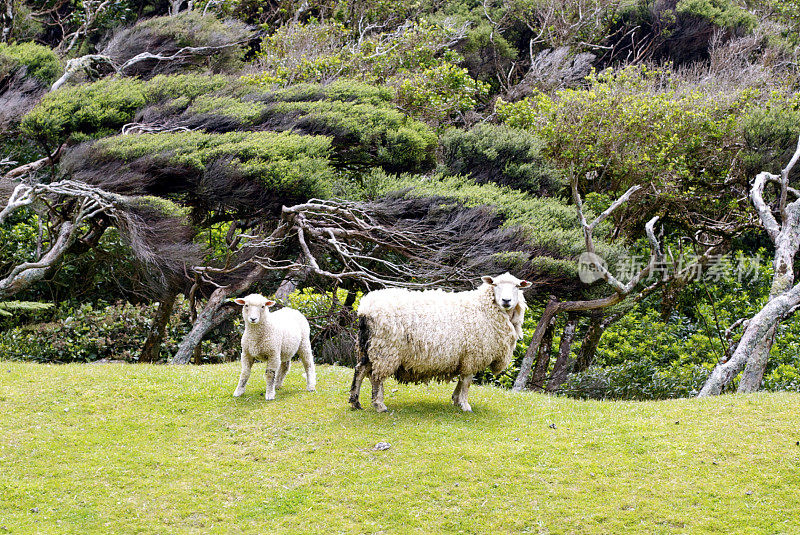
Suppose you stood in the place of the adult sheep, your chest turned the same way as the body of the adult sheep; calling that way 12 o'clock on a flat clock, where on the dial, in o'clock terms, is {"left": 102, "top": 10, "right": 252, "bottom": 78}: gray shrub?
The gray shrub is roughly at 8 o'clock from the adult sheep.

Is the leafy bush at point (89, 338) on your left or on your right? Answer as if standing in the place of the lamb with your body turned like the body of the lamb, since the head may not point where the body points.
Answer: on your right

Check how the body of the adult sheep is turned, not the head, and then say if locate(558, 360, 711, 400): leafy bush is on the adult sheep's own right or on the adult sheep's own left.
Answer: on the adult sheep's own left

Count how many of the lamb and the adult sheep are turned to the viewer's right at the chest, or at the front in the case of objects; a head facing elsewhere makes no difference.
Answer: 1

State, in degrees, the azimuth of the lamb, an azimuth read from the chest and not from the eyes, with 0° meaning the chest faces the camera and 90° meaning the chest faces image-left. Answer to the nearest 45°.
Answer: approximately 45°

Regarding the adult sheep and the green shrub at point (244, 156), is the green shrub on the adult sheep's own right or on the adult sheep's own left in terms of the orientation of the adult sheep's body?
on the adult sheep's own left

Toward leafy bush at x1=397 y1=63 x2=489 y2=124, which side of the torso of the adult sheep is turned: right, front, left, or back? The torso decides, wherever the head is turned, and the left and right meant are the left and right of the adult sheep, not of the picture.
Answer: left

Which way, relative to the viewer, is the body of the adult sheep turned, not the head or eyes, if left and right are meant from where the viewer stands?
facing to the right of the viewer

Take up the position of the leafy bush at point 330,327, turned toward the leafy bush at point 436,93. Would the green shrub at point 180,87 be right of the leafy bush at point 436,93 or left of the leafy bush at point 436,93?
left

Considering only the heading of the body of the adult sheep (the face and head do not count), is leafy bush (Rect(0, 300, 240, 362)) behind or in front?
behind

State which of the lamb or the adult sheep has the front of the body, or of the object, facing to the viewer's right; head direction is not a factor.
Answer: the adult sheep

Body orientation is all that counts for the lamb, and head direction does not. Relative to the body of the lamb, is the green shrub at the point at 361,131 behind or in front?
behind

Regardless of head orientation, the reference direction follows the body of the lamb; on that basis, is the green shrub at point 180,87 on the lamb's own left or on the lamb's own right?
on the lamb's own right
